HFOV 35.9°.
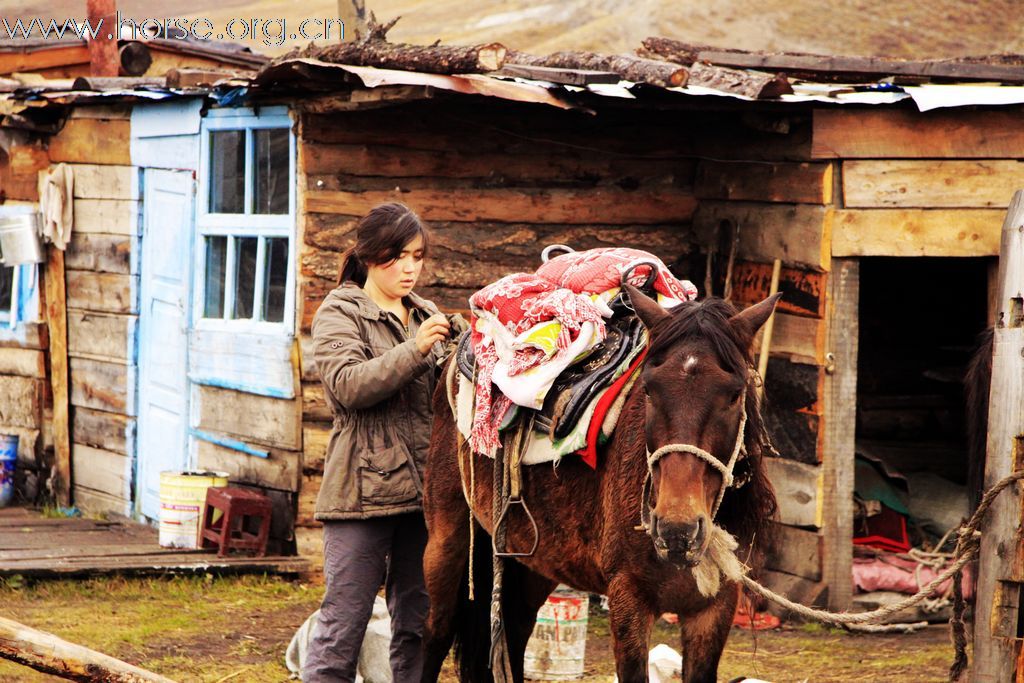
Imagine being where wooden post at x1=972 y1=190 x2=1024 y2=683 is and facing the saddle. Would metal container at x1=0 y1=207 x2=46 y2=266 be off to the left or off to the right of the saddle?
right

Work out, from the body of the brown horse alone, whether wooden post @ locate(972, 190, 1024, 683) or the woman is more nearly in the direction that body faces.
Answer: the wooden post

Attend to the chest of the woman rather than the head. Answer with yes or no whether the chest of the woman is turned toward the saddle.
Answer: yes

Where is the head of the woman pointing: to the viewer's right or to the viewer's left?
to the viewer's right

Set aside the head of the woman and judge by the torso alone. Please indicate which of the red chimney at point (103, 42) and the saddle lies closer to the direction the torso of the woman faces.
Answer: the saddle

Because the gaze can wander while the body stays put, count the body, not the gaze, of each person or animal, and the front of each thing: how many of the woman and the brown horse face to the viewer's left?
0

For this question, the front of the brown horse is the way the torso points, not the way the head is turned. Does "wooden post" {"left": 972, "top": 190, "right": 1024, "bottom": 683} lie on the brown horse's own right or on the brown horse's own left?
on the brown horse's own left

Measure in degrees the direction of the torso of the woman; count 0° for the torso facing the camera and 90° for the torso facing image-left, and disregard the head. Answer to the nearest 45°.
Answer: approximately 315°
